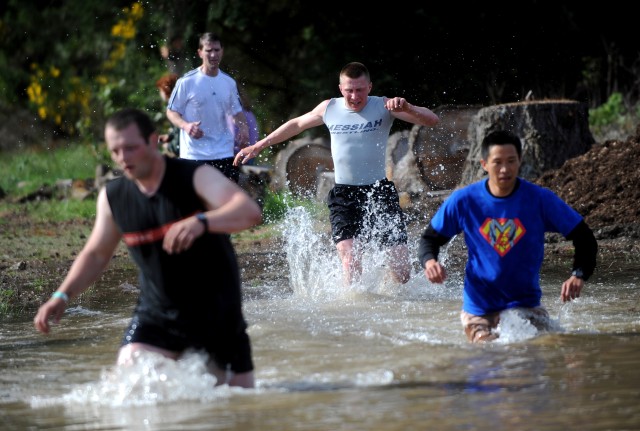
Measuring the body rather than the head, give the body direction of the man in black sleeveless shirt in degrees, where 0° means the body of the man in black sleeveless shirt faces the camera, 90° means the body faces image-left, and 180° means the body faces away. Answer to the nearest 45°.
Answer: approximately 45°

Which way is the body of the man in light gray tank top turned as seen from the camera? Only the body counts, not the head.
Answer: toward the camera

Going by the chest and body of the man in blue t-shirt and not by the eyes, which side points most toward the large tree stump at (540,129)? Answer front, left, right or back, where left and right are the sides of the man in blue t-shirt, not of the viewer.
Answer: back

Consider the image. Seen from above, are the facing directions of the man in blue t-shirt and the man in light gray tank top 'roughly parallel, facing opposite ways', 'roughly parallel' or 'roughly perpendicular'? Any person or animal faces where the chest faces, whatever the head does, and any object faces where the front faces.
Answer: roughly parallel

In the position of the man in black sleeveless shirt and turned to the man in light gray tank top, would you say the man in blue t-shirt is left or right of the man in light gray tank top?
right

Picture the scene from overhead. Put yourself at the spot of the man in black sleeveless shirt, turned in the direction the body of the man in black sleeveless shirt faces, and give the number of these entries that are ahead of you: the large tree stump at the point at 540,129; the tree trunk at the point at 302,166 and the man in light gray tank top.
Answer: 0

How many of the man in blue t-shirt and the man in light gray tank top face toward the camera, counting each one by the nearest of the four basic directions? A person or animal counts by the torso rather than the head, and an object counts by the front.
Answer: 2

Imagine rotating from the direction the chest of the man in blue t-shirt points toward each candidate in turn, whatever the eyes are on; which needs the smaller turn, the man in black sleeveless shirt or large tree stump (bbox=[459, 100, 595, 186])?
the man in black sleeveless shirt

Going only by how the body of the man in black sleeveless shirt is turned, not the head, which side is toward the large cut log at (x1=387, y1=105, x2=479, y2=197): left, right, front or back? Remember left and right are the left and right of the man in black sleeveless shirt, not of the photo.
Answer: back

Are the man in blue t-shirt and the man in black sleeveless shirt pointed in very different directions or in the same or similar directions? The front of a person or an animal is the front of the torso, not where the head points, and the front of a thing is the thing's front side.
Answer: same or similar directions

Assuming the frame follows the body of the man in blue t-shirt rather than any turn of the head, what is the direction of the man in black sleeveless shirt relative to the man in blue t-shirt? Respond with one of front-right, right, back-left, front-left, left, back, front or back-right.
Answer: front-right

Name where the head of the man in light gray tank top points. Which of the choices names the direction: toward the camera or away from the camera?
toward the camera

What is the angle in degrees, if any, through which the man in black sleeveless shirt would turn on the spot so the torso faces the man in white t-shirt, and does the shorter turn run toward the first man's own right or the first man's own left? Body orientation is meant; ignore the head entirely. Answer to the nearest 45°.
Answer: approximately 135° to the first man's own right

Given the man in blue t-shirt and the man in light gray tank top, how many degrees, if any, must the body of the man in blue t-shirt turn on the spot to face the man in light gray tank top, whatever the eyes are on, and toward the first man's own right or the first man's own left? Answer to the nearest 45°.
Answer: approximately 135° to the first man's own right

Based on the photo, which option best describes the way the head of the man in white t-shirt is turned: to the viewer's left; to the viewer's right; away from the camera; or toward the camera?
toward the camera

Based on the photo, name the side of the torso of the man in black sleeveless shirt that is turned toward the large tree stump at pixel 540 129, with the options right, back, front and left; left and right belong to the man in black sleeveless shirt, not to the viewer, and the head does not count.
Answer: back
